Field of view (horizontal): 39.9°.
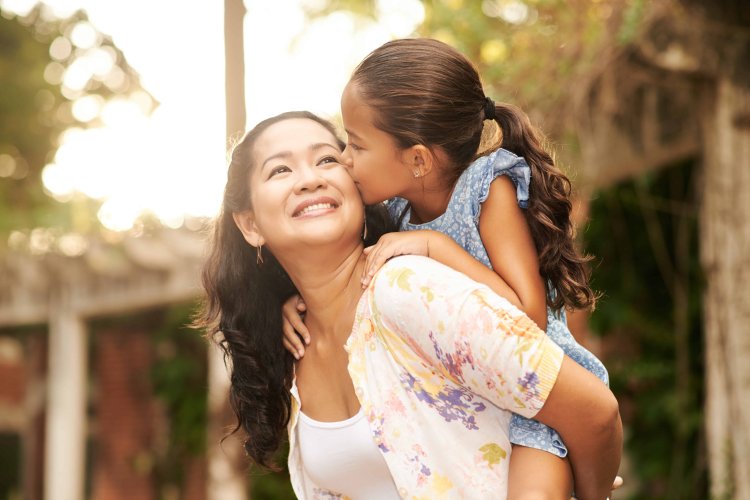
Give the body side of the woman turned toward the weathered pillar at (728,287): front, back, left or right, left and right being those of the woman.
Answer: back

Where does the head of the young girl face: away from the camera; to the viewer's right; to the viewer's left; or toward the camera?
to the viewer's left

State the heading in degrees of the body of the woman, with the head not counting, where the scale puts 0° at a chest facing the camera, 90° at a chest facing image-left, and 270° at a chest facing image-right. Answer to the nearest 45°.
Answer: approximately 45°
